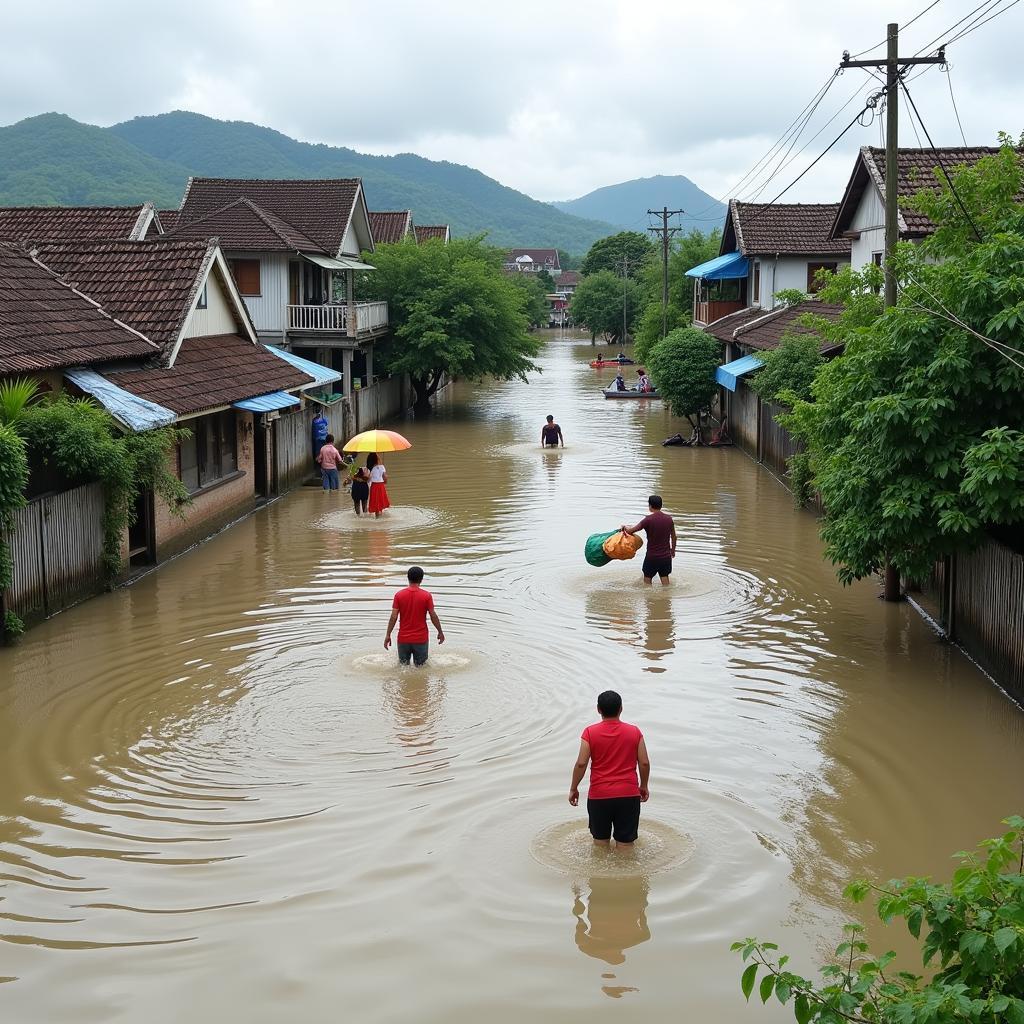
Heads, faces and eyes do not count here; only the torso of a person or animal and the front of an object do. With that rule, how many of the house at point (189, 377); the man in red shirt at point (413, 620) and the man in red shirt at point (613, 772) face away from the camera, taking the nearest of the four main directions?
2

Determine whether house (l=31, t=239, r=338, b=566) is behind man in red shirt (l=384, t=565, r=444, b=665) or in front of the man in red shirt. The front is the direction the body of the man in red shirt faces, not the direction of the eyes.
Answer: in front

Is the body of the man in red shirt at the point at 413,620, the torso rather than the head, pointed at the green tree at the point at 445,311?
yes

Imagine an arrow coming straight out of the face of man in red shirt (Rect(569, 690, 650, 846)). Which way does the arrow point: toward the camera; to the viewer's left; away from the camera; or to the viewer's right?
away from the camera

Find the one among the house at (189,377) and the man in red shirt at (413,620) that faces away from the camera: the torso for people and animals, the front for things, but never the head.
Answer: the man in red shirt

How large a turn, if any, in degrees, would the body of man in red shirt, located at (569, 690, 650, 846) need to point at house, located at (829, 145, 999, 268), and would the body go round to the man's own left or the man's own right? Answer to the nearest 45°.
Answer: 0° — they already face it

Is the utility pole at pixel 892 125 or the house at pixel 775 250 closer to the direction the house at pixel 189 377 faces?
the utility pole

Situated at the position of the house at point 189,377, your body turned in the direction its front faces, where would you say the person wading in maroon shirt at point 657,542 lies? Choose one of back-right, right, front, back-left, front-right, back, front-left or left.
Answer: front

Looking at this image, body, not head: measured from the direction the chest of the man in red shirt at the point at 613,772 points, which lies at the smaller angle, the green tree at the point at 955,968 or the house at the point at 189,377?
the house

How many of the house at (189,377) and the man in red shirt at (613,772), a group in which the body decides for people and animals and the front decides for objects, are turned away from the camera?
1

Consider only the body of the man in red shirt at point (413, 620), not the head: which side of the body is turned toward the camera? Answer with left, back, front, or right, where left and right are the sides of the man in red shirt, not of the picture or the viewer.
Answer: back

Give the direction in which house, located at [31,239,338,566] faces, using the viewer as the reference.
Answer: facing the viewer and to the right of the viewer

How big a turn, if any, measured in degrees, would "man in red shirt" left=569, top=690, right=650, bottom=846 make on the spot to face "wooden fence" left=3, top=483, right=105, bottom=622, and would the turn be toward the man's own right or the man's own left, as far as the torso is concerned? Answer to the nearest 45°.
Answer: approximately 45° to the man's own left

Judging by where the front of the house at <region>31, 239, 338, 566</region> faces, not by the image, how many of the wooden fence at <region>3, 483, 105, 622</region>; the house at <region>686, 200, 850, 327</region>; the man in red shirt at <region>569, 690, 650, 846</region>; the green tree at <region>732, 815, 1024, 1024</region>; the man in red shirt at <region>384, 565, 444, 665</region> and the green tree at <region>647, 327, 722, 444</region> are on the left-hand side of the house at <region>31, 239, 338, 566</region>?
2

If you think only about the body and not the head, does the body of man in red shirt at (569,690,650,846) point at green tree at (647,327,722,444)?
yes

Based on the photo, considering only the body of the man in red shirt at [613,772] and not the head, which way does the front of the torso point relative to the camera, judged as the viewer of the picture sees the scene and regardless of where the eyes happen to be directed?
away from the camera
